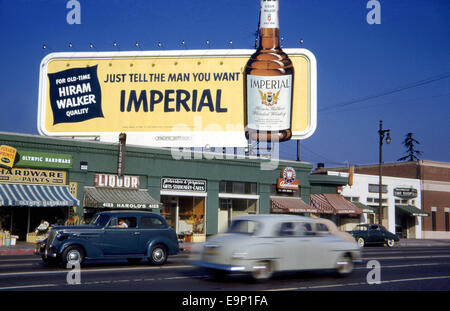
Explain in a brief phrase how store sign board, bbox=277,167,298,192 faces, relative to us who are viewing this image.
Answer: facing the viewer and to the right of the viewer

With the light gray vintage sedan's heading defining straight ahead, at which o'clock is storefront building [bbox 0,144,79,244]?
The storefront building is roughly at 9 o'clock from the light gray vintage sedan.

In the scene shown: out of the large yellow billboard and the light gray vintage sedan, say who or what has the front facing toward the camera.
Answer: the large yellow billboard

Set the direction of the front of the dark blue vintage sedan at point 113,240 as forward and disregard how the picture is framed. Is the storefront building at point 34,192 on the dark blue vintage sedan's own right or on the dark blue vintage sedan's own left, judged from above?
on the dark blue vintage sedan's own right

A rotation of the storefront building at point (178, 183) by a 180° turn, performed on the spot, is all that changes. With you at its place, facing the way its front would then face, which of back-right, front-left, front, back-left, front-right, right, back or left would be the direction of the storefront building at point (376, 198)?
right

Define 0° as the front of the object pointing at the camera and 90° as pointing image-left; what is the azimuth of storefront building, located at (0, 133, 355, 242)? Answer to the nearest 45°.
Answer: approximately 315°

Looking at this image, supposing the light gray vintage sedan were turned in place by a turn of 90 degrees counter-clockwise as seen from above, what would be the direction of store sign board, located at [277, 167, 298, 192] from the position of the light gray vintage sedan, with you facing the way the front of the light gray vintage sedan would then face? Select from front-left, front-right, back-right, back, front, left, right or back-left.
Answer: front-right

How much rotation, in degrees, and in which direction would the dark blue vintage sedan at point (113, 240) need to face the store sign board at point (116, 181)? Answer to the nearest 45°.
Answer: approximately 135° to its right

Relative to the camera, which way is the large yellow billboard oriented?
toward the camera

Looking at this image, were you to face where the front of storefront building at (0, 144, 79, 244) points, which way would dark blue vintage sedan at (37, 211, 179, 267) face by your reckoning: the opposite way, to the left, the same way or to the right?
to the right

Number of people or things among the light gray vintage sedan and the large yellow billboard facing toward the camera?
1

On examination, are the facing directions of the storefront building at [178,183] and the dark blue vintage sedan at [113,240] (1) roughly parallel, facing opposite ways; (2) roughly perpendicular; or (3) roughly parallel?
roughly perpendicular

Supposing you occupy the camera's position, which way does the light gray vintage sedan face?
facing away from the viewer and to the right of the viewer

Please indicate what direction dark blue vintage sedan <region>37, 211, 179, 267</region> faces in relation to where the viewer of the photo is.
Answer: facing the viewer and to the left of the viewer

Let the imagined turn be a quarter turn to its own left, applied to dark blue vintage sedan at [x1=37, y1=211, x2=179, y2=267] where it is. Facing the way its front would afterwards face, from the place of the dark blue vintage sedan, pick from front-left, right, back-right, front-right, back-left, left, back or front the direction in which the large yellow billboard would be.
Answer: back-left
